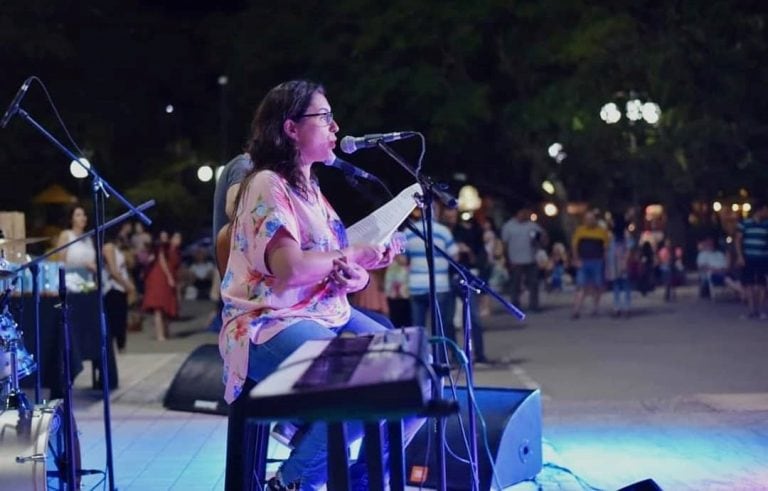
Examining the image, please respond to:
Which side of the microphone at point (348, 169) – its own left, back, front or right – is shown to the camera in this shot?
left

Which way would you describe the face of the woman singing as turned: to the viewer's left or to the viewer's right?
to the viewer's right

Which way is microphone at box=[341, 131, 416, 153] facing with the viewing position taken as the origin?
facing to the left of the viewer

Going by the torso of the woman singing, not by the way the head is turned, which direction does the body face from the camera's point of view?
to the viewer's right
